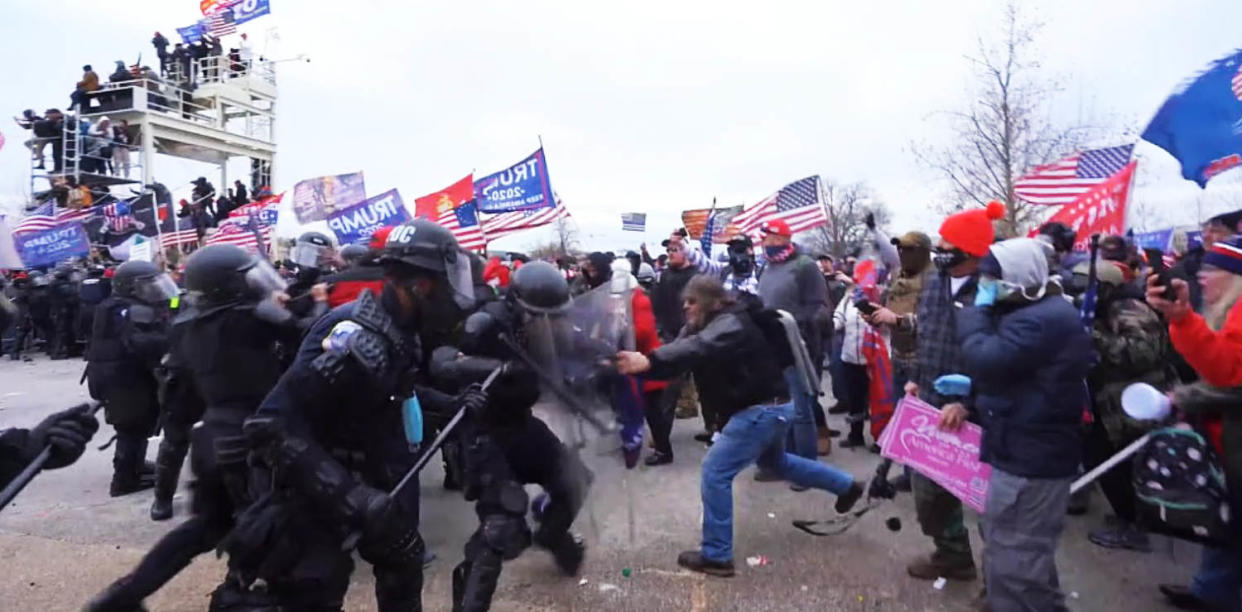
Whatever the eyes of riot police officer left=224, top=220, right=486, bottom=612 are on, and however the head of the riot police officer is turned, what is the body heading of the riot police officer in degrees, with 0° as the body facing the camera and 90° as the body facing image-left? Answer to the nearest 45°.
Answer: approximately 270°

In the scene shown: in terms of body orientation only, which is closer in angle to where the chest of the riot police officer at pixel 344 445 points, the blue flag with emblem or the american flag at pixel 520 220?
the blue flag with emblem

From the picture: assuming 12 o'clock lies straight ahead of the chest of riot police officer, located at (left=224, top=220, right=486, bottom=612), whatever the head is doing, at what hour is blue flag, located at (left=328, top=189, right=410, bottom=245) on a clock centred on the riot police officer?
The blue flag is roughly at 9 o'clock from the riot police officer.

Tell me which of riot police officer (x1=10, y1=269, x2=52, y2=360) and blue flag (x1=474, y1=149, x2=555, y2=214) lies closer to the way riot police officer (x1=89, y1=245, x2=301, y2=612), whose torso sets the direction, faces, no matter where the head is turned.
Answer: the blue flag

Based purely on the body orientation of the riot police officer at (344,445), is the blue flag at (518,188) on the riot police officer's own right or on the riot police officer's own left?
on the riot police officer's own left

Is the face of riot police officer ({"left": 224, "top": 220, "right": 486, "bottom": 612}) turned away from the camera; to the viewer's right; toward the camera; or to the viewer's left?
to the viewer's right

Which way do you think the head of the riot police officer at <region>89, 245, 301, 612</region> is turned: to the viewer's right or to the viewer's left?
to the viewer's right

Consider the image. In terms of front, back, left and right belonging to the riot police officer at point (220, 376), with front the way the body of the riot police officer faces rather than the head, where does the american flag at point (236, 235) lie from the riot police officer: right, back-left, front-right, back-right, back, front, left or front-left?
front-left

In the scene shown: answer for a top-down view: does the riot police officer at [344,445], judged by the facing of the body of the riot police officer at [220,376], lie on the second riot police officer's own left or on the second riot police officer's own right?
on the second riot police officer's own right

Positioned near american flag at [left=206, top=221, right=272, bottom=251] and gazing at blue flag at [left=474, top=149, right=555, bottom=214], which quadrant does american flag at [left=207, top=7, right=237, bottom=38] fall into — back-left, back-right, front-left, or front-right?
back-left

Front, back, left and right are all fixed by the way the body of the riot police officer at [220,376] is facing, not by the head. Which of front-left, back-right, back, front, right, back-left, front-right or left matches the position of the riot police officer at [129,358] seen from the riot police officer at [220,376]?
front-left

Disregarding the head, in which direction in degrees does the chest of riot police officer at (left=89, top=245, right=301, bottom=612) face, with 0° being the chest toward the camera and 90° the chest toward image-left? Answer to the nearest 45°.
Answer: approximately 225°

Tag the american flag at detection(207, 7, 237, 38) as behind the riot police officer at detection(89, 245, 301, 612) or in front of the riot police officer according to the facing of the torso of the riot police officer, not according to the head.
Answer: in front

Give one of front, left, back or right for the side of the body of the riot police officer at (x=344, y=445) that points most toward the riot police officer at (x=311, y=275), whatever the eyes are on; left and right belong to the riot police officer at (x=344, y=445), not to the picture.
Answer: left
